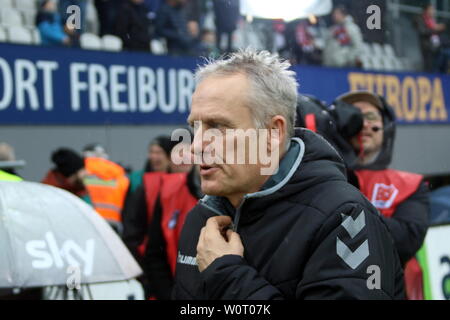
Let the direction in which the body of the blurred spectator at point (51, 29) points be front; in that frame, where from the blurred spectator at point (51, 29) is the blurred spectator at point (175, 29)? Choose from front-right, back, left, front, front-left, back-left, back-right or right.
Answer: left

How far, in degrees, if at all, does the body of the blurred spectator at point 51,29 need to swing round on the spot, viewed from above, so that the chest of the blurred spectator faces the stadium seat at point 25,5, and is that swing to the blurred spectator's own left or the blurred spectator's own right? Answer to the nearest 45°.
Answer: approximately 180°

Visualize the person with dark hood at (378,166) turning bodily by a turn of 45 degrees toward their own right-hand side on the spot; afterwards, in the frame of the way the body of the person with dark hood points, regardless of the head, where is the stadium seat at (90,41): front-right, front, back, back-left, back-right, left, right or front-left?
front-right

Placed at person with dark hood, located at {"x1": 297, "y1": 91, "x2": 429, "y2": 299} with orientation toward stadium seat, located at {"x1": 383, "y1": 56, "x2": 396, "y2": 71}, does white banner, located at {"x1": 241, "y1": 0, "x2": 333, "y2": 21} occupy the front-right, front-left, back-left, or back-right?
front-left

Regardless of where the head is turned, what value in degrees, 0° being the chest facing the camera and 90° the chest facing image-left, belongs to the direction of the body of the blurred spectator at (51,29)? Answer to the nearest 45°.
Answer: approximately 315°

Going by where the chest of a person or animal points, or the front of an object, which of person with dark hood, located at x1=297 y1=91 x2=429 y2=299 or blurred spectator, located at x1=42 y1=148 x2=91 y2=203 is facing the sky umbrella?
the person with dark hood

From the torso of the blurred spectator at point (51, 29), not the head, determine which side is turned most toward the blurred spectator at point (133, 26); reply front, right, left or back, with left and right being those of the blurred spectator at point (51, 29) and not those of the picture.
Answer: left

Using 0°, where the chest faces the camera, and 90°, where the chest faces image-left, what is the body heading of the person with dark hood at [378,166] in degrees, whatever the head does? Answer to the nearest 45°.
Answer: approximately 45°

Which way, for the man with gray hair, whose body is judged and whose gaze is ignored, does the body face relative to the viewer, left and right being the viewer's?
facing the viewer and to the left of the viewer

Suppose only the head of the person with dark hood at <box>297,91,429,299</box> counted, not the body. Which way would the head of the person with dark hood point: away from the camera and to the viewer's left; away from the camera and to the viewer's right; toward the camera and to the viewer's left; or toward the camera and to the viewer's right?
toward the camera and to the viewer's left
